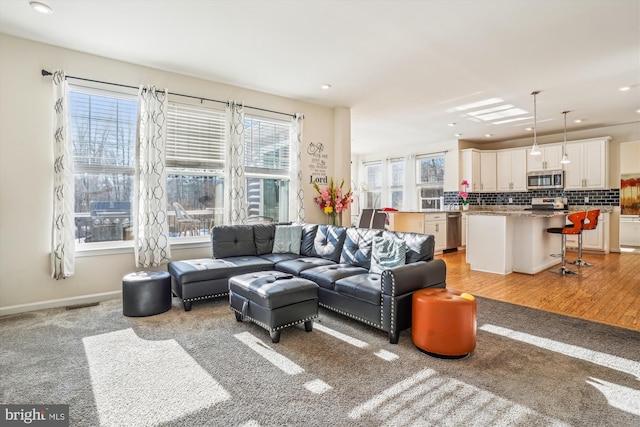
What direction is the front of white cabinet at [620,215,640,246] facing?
toward the camera

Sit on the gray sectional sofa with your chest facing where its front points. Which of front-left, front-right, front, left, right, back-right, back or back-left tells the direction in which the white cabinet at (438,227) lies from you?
back

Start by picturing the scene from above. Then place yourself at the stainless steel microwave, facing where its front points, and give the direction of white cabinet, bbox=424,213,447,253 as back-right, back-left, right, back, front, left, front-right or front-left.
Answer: front-right

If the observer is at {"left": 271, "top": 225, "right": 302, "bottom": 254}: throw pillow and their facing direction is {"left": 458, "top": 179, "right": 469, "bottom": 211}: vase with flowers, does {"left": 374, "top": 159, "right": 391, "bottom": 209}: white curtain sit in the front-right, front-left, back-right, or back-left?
front-left

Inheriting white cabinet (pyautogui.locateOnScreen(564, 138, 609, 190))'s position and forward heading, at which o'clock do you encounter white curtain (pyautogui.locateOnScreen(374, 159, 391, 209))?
The white curtain is roughly at 3 o'clock from the white cabinet.

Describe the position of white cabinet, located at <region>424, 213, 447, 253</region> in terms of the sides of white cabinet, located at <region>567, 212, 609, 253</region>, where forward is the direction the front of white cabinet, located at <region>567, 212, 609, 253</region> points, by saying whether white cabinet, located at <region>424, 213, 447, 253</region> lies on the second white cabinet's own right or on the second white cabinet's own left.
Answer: on the second white cabinet's own right

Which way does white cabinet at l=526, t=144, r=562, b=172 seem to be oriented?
toward the camera

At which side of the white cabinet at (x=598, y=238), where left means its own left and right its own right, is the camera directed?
front

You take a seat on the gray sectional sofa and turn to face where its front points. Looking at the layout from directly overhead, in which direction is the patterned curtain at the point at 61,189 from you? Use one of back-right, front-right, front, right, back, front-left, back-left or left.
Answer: front-right

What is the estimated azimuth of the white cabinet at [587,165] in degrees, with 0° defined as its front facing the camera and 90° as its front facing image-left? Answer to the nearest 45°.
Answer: approximately 0°

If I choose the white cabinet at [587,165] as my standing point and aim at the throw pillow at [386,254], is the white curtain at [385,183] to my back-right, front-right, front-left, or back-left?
front-right

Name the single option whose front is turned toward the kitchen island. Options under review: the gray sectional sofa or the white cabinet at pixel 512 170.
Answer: the white cabinet

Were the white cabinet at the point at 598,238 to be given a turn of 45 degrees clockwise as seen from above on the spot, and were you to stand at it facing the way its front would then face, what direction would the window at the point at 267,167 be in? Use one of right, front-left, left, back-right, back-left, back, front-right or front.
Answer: front

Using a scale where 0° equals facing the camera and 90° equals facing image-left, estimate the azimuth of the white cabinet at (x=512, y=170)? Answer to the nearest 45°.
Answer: approximately 0°
